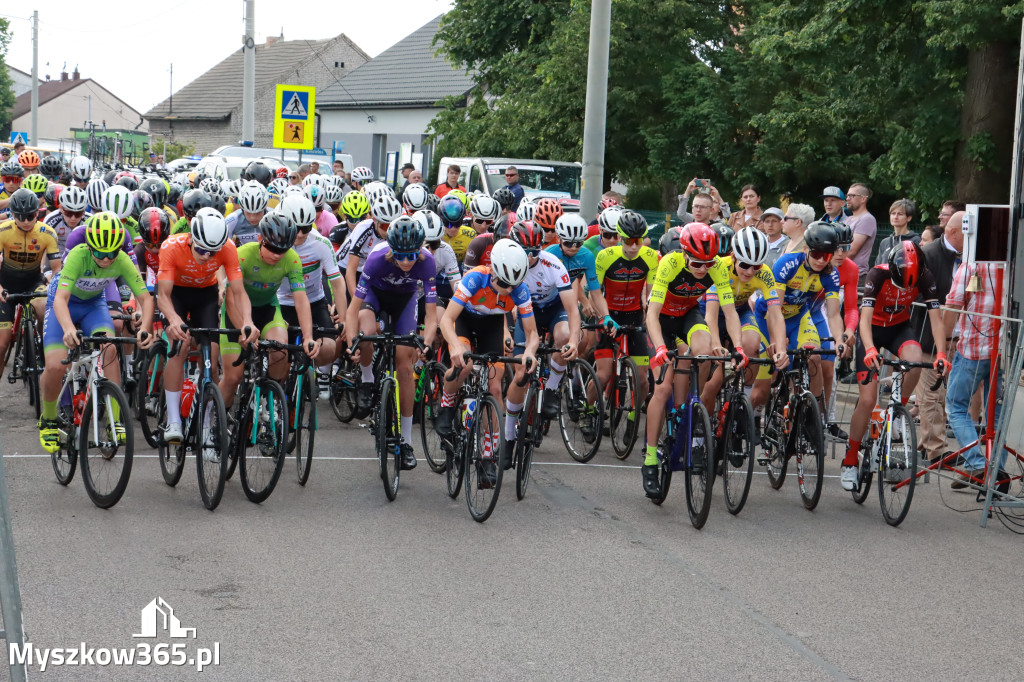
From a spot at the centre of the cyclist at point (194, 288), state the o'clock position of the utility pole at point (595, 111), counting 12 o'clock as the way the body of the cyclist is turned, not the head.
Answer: The utility pole is roughly at 7 o'clock from the cyclist.

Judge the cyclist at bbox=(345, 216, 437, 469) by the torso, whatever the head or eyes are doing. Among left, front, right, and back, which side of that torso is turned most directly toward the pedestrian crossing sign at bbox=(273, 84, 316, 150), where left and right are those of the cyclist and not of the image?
back

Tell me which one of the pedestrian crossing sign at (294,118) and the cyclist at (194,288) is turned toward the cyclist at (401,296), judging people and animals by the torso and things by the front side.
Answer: the pedestrian crossing sign

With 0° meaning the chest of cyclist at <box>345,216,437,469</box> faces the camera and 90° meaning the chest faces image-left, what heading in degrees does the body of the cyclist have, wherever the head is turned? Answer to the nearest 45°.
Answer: approximately 0°

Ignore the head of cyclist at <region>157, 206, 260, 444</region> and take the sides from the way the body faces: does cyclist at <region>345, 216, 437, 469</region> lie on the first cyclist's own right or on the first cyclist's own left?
on the first cyclist's own left
